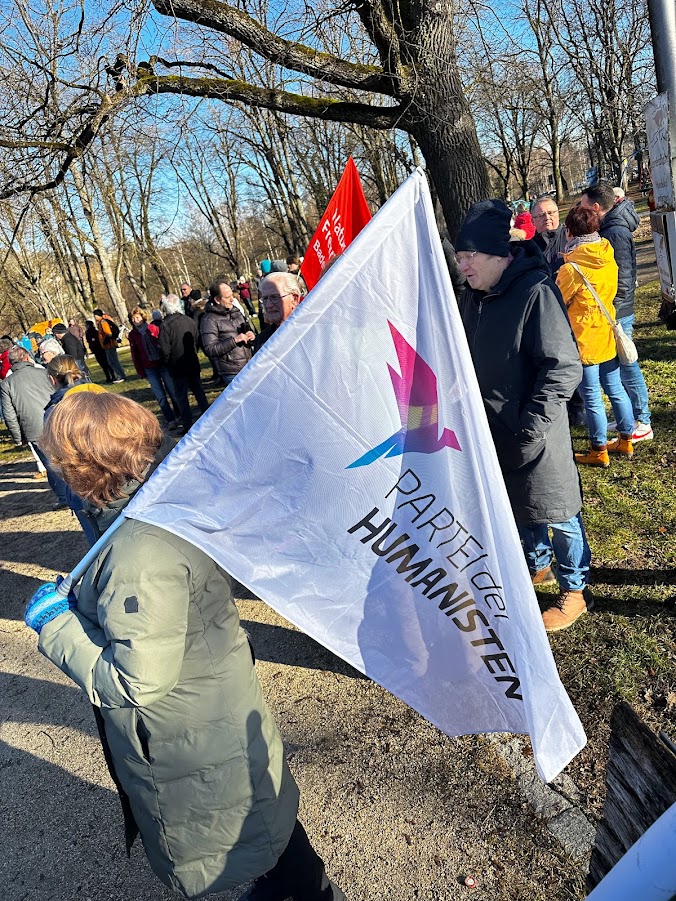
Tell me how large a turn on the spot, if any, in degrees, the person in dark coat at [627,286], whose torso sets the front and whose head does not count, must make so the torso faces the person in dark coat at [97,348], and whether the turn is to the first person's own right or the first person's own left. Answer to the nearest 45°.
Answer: approximately 45° to the first person's own right

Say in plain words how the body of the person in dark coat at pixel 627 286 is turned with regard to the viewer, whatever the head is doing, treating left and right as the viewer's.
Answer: facing to the left of the viewer

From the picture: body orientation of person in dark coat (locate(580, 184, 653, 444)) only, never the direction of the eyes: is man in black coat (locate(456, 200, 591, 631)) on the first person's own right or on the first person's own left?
on the first person's own left

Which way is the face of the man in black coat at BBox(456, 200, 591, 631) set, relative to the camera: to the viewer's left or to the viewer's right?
to the viewer's left

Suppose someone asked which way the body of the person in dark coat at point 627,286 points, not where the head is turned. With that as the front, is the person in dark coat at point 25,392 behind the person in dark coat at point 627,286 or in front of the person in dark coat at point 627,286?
in front

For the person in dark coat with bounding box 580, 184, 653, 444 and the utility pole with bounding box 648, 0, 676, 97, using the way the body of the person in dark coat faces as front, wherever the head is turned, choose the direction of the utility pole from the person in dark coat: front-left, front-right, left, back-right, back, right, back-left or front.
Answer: left

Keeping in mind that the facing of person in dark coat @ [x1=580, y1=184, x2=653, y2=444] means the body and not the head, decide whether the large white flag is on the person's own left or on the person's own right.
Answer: on the person's own left

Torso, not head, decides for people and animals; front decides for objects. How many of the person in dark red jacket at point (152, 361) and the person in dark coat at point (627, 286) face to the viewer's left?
1

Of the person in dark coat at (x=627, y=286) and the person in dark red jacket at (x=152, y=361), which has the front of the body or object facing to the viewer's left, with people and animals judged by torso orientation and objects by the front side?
the person in dark coat at (x=627, y=286)

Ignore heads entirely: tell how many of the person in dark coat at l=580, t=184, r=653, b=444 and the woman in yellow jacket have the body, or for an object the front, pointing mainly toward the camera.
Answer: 0

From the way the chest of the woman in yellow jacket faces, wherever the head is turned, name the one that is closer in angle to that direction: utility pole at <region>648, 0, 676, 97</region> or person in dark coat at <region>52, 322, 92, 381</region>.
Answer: the person in dark coat

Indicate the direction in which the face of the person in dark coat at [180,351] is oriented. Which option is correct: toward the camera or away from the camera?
away from the camera
